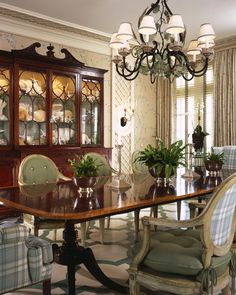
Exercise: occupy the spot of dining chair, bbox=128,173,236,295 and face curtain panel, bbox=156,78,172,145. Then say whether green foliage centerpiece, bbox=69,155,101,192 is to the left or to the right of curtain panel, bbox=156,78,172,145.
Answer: left

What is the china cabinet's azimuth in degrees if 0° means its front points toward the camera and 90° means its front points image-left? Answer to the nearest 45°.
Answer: approximately 315°

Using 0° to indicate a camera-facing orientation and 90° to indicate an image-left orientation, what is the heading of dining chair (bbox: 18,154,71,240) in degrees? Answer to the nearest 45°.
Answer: approximately 315°

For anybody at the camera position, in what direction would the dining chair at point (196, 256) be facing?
facing away from the viewer and to the left of the viewer

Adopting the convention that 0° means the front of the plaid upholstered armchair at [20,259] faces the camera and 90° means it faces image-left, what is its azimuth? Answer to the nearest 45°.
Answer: approximately 225°

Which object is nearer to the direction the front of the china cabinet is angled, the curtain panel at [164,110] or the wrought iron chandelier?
the wrought iron chandelier

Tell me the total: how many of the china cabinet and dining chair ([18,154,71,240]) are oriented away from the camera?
0

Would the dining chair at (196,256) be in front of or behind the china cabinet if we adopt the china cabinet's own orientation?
in front

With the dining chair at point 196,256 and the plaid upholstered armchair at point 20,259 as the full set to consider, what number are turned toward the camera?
0

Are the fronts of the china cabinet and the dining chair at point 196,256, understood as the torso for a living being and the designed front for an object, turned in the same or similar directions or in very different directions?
very different directions

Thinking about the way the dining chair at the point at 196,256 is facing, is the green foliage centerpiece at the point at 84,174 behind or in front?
in front

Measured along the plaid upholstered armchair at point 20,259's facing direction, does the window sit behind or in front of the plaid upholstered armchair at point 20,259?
in front

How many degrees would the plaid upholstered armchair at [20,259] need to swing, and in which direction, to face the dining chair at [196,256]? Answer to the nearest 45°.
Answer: approximately 45° to its right

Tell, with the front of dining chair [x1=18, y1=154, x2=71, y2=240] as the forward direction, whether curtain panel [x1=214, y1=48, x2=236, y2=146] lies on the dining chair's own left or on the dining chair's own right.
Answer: on the dining chair's own left
